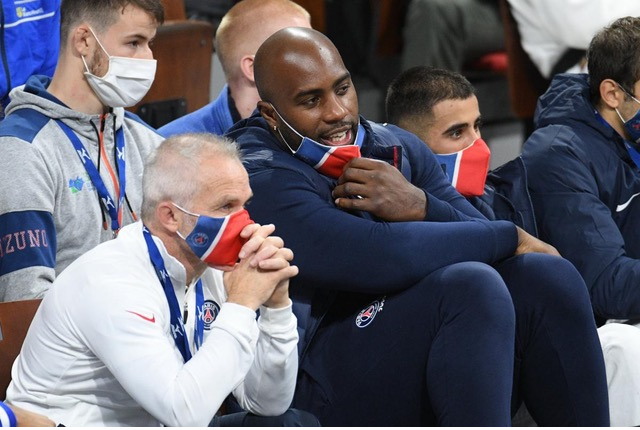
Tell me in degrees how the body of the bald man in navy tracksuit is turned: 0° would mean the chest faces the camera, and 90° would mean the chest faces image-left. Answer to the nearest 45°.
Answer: approximately 315°

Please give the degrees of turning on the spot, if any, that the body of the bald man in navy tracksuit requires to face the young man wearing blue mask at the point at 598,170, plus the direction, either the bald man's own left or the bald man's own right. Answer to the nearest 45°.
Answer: approximately 90° to the bald man's own left
